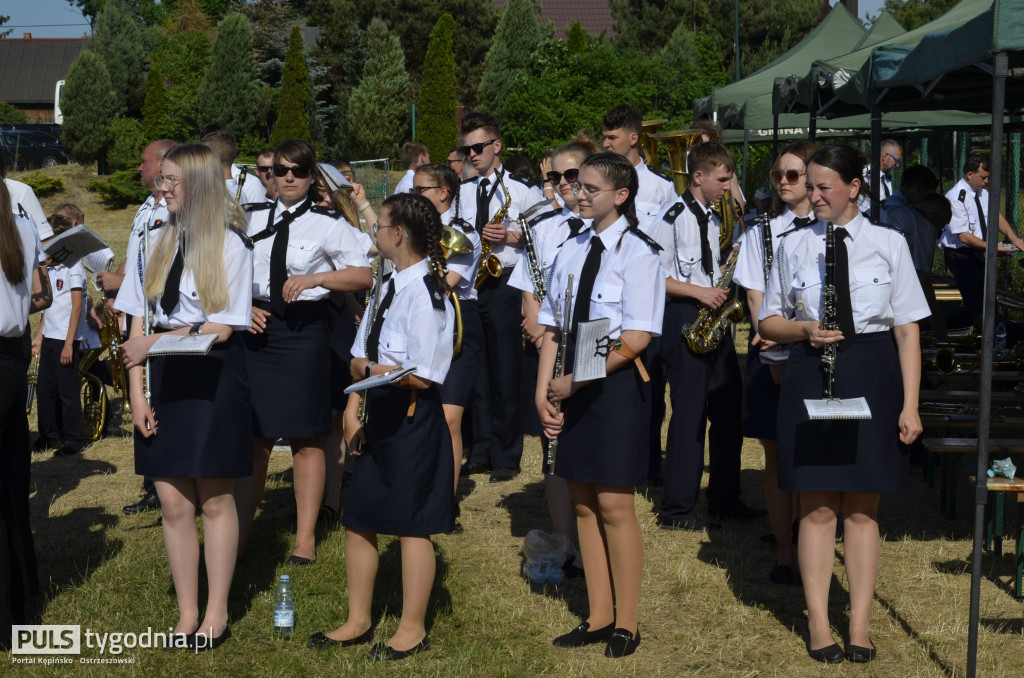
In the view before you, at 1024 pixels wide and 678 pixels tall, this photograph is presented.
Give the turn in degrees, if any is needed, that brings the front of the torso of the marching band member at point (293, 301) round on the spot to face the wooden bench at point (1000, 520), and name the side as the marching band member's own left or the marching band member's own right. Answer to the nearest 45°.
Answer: approximately 135° to the marching band member's own left

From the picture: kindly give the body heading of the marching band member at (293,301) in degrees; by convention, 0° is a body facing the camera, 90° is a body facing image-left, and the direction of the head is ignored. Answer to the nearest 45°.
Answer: approximately 45°

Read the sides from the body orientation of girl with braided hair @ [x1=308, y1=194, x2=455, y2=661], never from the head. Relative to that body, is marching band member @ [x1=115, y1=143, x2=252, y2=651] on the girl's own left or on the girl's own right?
on the girl's own right

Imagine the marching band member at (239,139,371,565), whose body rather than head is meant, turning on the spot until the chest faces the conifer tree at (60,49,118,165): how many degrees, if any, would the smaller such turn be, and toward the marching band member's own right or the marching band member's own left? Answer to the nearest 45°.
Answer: approximately 135° to the marching band member's own right

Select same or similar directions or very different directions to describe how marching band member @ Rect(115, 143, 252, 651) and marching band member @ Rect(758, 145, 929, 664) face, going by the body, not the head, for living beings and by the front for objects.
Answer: same or similar directions

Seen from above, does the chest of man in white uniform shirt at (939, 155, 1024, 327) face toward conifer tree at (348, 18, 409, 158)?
no

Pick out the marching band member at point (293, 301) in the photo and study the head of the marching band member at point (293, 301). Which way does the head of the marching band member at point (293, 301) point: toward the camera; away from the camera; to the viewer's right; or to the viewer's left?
toward the camera

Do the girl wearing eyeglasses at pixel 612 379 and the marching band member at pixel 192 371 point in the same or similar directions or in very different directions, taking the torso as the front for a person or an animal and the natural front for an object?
same or similar directions

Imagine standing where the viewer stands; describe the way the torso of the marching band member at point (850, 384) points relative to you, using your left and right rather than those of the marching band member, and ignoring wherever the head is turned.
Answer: facing the viewer

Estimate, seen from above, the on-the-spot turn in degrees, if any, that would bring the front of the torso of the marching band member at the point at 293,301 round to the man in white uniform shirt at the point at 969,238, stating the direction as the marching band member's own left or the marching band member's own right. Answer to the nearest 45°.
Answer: approximately 180°

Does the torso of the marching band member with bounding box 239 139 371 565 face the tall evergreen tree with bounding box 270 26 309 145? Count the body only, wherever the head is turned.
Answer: no

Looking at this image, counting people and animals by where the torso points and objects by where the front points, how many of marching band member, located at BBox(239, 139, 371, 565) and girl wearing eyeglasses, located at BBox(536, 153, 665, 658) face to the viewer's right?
0

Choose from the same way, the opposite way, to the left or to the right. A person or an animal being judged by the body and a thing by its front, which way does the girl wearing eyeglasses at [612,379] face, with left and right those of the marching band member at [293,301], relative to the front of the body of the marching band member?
the same way

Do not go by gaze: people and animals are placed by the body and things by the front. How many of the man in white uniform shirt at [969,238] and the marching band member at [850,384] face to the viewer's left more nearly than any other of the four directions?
0

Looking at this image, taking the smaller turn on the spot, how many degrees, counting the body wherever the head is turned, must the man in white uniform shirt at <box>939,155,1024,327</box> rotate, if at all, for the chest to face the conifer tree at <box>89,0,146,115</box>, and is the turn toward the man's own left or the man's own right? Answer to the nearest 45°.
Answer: approximately 180°

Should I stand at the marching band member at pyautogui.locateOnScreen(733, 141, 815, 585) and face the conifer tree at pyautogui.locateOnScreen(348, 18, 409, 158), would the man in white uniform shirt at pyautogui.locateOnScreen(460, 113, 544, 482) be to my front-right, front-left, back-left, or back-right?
front-left
